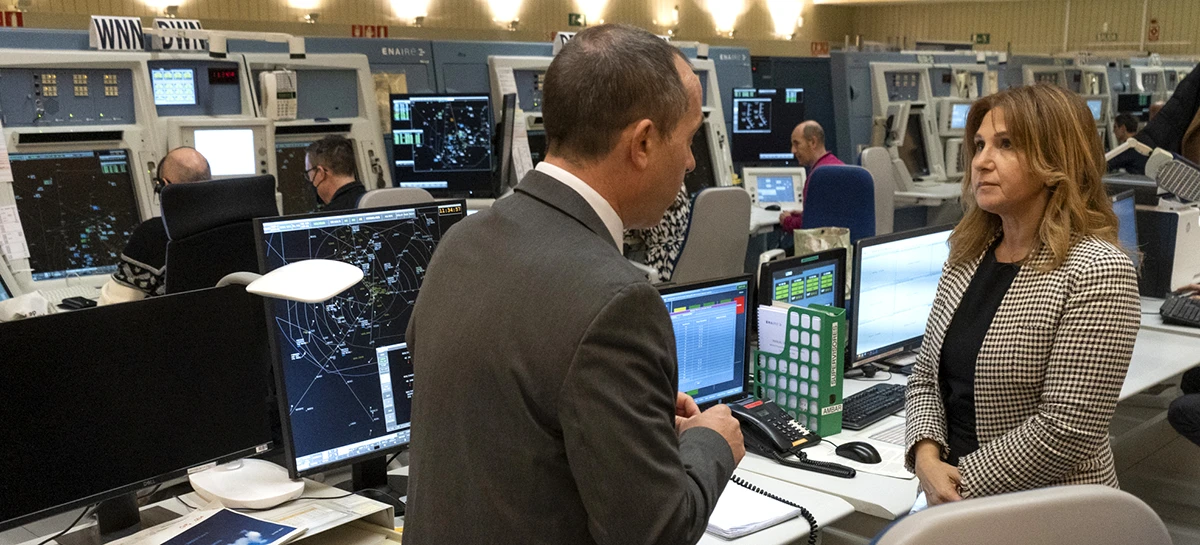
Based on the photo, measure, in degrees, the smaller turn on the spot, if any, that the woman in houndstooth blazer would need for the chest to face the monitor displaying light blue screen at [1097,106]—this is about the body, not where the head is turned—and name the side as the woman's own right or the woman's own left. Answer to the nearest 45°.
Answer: approximately 135° to the woman's own right

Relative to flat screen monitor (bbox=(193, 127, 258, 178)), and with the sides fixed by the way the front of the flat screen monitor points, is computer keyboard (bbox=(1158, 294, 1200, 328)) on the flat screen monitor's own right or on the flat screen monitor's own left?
on the flat screen monitor's own left

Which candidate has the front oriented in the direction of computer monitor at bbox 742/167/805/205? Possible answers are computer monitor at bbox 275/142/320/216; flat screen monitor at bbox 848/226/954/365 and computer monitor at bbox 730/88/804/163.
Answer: computer monitor at bbox 730/88/804/163

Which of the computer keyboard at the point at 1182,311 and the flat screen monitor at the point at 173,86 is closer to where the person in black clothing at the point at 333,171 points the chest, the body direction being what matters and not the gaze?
the flat screen monitor

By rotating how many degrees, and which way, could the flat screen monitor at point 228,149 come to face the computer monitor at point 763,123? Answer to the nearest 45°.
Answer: approximately 90° to its left

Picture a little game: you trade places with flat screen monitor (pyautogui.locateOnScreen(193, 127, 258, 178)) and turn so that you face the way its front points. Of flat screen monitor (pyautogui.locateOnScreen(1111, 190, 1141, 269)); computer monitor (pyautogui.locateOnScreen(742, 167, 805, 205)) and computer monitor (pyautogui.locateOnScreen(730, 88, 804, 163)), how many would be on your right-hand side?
0

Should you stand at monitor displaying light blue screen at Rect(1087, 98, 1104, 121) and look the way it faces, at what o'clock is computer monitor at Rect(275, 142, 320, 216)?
The computer monitor is roughly at 1 o'clock from the monitor displaying light blue screen.

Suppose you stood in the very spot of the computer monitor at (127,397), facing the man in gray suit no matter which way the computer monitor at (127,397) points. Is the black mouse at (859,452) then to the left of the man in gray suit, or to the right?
left

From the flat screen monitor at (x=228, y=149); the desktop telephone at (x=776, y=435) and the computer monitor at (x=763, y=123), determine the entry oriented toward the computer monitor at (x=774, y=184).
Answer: the computer monitor at (x=763, y=123)

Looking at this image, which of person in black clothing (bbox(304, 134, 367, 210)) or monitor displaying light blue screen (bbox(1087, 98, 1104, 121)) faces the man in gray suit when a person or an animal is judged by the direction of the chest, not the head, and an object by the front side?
the monitor displaying light blue screen

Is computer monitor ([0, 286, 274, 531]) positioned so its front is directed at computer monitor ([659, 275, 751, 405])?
no

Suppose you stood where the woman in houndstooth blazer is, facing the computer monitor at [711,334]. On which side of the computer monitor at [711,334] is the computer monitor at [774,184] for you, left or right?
right

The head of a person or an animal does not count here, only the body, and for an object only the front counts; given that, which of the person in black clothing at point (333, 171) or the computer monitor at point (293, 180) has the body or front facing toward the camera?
the computer monitor

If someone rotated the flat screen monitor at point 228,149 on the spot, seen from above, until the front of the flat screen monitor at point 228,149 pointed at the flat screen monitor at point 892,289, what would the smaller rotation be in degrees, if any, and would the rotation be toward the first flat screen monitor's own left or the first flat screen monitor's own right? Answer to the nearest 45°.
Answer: approximately 45° to the first flat screen monitor's own left

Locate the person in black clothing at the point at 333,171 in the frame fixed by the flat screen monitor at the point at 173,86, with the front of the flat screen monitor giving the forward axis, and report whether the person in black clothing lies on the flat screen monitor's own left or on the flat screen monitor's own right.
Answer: on the flat screen monitor's own left

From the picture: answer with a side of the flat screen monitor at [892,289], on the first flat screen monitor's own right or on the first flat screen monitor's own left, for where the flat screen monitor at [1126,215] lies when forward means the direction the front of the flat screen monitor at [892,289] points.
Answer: on the first flat screen monitor's own left

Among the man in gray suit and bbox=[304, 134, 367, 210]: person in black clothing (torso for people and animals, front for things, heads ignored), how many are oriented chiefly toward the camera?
0

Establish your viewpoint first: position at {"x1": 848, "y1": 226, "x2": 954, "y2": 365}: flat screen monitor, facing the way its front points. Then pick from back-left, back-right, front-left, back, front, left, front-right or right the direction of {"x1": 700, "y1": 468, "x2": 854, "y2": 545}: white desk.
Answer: front-right
